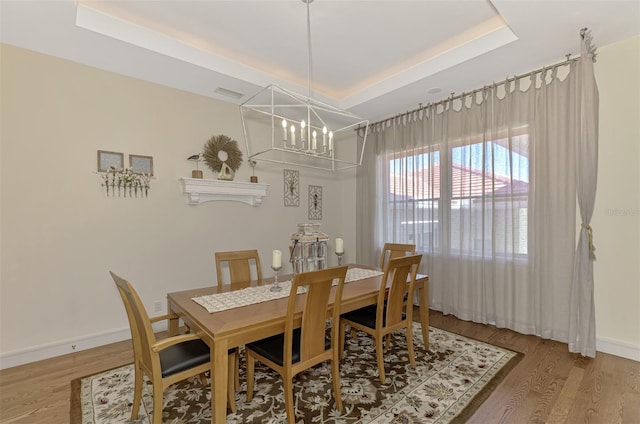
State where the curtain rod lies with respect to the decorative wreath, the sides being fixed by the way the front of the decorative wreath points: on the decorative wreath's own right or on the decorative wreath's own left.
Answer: on the decorative wreath's own left

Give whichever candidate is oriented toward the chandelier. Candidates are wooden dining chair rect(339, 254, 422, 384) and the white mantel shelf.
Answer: the wooden dining chair

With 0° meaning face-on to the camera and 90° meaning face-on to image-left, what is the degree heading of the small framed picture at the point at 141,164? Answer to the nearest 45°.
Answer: approximately 0°

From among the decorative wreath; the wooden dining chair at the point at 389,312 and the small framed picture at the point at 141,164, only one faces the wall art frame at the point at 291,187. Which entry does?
the wooden dining chair

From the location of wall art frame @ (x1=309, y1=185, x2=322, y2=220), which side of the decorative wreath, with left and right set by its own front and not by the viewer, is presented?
left

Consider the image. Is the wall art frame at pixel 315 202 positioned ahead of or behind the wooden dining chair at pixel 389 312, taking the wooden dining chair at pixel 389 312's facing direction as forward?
ahead

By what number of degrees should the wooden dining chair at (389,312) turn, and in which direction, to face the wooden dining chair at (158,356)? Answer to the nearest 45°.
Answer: approximately 90° to its left

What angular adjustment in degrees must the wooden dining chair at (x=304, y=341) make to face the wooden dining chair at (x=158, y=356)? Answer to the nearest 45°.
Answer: approximately 45° to its left

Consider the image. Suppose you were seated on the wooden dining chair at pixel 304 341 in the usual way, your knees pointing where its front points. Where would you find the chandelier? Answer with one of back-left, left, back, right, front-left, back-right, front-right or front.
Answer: front-right

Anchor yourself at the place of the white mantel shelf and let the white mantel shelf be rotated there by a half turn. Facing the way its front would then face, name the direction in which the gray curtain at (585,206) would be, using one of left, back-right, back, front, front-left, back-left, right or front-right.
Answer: back-right

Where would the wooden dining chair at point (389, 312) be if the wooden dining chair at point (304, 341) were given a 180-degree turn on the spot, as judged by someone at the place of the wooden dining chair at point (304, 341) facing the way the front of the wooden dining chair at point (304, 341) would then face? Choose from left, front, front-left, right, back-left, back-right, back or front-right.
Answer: left

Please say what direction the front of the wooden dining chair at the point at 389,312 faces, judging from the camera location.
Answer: facing away from the viewer and to the left of the viewer

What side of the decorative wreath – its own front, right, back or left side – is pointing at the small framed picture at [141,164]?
right

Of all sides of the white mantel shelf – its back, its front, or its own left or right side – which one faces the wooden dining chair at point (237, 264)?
front

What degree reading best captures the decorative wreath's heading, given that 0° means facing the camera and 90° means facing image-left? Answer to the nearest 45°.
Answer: approximately 0°
